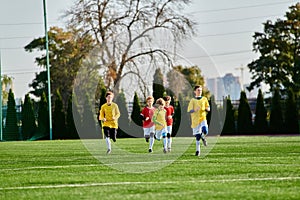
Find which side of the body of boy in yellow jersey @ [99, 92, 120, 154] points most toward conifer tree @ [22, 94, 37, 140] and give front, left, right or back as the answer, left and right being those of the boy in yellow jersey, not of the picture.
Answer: back

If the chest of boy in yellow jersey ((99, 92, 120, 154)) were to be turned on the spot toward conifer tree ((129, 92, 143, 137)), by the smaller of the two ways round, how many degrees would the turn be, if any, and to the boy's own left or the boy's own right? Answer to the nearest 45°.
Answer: approximately 180°

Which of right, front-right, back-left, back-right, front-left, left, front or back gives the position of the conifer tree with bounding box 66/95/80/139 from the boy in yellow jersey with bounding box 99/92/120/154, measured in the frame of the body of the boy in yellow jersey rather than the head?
back

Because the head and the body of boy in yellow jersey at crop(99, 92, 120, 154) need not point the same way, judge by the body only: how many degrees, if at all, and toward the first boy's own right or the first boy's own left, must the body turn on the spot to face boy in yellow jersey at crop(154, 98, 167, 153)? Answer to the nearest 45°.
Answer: approximately 90° to the first boy's own left

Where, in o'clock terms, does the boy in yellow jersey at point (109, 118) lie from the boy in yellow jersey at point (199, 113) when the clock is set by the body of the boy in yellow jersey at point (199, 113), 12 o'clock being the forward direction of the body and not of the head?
the boy in yellow jersey at point (109, 118) is roughly at 4 o'clock from the boy in yellow jersey at point (199, 113).

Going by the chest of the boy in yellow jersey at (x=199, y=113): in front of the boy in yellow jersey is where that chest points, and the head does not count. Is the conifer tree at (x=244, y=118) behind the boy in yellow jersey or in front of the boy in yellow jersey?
behind

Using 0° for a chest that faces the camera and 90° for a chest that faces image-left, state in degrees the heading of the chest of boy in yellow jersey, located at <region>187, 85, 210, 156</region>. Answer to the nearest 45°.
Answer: approximately 0°

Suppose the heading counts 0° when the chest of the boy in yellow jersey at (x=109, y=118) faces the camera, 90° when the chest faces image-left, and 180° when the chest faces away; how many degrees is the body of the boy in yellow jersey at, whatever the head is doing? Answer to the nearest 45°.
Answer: approximately 0°

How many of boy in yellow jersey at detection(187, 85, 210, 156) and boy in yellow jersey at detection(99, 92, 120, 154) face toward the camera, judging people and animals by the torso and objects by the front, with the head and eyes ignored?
2

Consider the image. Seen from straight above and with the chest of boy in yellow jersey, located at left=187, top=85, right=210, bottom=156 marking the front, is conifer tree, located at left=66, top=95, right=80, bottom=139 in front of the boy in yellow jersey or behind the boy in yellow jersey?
behind

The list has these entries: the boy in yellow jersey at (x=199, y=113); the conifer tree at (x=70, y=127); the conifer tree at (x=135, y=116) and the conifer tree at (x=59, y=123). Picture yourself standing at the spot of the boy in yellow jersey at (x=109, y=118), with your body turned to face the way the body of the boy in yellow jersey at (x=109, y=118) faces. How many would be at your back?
3

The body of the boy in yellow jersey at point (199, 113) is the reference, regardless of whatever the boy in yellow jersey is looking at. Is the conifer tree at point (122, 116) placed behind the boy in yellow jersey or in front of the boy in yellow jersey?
behind

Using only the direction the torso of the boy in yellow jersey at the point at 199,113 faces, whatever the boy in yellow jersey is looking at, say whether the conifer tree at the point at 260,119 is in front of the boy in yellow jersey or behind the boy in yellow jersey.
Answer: behind
